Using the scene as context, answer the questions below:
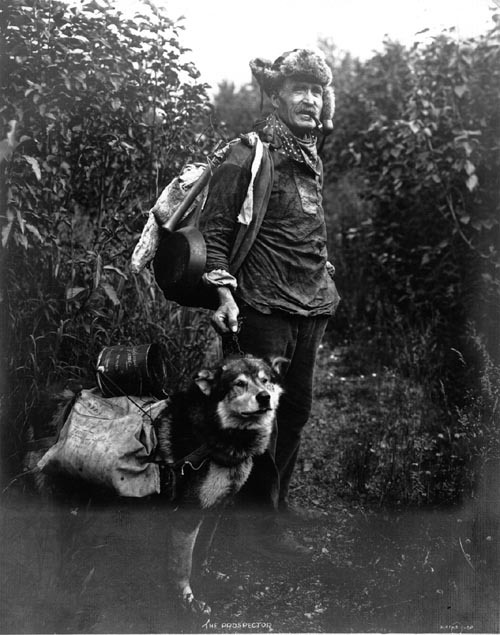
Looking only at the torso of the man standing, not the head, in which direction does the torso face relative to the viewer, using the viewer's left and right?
facing the viewer and to the right of the viewer

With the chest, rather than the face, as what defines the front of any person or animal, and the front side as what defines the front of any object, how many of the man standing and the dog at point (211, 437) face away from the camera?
0
